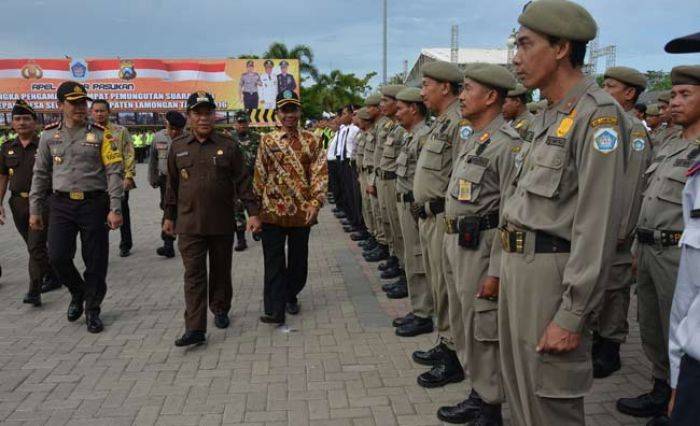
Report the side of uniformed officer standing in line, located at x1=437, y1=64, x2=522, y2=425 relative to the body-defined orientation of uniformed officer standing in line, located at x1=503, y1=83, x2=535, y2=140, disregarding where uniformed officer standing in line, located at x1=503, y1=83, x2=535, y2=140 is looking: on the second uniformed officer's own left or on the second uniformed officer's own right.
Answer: on the second uniformed officer's own left

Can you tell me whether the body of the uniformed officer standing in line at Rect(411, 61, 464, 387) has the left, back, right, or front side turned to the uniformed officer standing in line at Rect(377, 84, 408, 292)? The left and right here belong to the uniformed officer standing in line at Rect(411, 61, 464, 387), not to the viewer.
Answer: right

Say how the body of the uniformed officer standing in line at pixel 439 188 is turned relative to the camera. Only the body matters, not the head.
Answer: to the viewer's left

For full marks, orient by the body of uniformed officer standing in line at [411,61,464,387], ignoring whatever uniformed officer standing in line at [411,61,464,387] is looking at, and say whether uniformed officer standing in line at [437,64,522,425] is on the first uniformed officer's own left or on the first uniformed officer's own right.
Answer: on the first uniformed officer's own left

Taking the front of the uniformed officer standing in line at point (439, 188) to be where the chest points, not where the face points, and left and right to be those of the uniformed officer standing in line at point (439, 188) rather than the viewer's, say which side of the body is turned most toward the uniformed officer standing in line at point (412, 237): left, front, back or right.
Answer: right

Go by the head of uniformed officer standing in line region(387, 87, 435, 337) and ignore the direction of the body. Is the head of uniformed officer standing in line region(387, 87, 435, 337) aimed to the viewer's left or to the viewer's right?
to the viewer's left

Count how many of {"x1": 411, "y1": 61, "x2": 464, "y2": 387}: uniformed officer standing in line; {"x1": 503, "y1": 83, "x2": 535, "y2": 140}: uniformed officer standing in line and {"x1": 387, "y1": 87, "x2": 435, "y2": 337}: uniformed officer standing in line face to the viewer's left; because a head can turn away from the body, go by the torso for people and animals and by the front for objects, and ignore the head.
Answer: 3

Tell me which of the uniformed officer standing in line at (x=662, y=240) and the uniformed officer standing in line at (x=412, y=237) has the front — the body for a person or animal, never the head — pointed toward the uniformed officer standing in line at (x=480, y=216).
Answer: the uniformed officer standing in line at (x=662, y=240)

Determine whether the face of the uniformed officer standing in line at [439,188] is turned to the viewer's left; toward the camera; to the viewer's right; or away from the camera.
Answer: to the viewer's left

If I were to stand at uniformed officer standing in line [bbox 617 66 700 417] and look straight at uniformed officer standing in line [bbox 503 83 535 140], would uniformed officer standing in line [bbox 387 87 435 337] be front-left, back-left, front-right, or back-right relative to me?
front-left

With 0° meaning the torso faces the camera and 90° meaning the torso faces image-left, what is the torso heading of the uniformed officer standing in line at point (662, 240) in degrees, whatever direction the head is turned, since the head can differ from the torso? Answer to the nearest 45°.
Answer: approximately 45°

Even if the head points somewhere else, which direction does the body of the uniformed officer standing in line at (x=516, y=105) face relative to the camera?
to the viewer's left

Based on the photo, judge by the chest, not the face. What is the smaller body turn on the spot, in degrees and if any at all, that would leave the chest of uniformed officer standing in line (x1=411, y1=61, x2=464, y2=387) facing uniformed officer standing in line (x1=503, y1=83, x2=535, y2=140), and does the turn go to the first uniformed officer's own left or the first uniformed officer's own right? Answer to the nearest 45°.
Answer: approximately 90° to the first uniformed officer's own right

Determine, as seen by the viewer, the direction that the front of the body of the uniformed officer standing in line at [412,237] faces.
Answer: to the viewer's left

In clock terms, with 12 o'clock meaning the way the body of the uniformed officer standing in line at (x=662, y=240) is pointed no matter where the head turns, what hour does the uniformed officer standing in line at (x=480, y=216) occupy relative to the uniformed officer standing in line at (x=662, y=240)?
the uniformed officer standing in line at (x=480, y=216) is roughly at 12 o'clock from the uniformed officer standing in line at (x=662, y=240).
